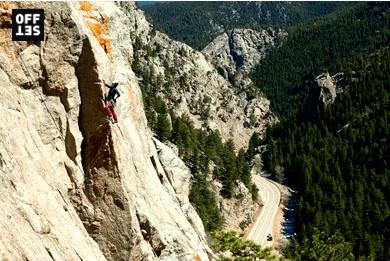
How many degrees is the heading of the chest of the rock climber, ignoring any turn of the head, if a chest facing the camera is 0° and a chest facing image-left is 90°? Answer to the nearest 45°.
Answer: approximately 135°
